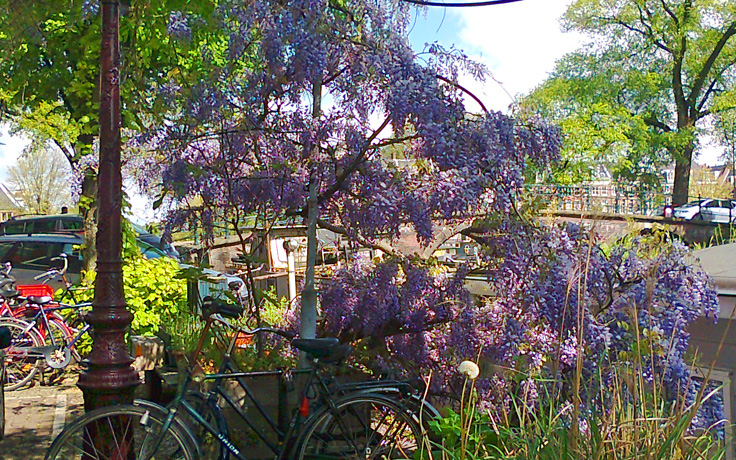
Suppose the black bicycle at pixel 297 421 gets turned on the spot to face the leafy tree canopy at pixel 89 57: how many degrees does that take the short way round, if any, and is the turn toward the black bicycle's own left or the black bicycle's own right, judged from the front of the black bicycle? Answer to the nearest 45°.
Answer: approximately 45° to the black bicycle's own right

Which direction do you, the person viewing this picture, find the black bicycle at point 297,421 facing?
facing to the left of the viewer

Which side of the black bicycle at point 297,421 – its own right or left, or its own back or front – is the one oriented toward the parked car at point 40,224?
right

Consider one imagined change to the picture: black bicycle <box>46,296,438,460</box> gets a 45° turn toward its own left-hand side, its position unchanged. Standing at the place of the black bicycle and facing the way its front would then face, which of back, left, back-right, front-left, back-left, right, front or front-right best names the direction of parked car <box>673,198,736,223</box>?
back
